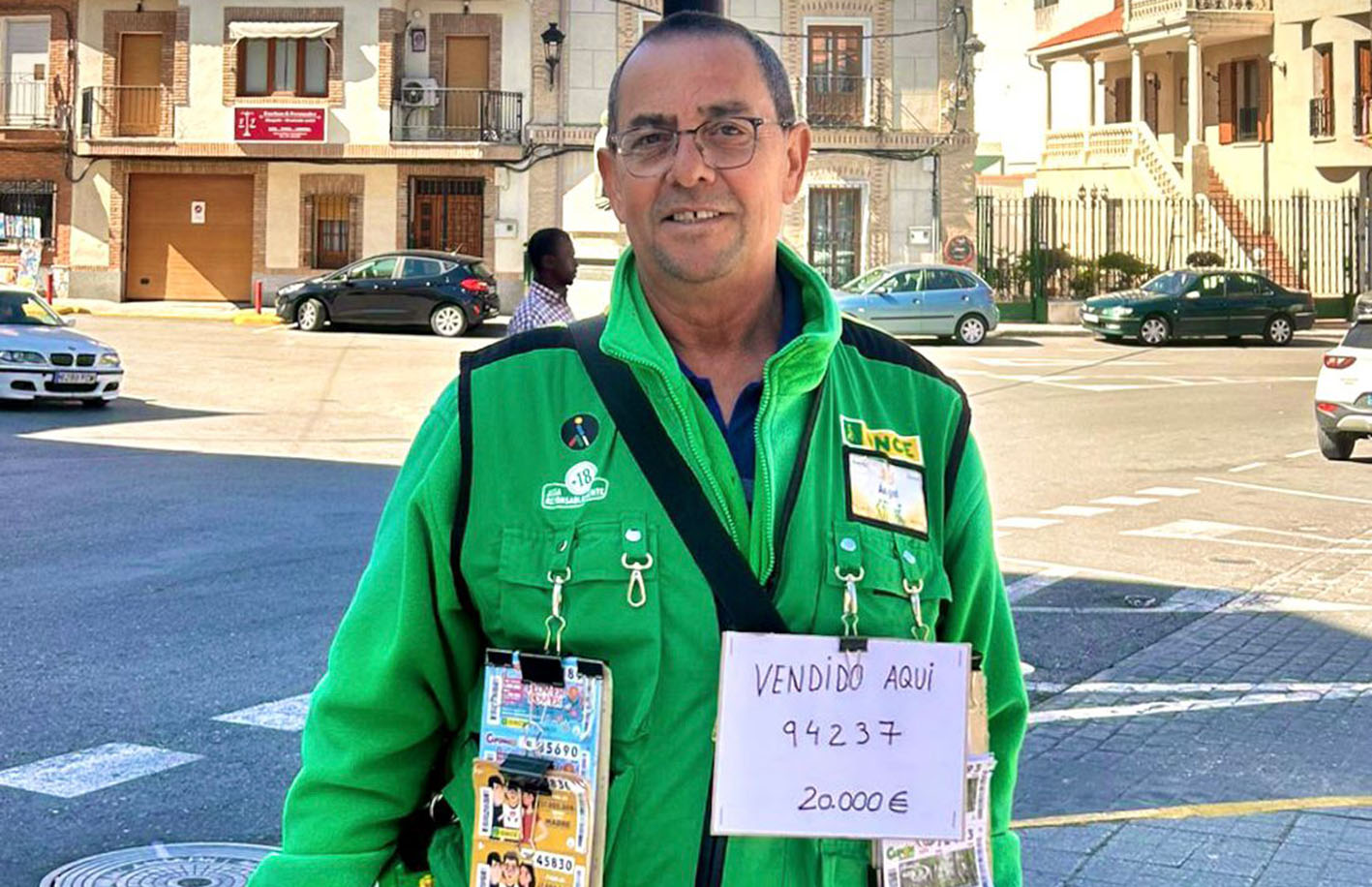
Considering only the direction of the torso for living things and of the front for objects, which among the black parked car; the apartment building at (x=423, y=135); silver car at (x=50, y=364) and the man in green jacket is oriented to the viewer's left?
the black parked car

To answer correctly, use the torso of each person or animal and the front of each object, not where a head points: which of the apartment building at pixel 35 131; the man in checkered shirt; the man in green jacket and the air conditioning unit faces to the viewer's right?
the man in checkered shirt

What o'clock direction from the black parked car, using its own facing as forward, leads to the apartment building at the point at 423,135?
The apartment building is roughly at 3 o'clock from the black parked car.

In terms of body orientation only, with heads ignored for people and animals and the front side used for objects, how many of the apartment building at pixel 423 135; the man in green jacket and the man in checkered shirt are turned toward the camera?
2

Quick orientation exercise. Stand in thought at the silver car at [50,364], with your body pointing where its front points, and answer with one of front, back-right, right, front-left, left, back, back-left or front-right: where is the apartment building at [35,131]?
back-left

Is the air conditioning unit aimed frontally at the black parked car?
yes

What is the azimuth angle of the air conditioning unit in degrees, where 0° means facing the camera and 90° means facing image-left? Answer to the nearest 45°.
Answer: approximately 0°

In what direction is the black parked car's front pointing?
to the viewer's left

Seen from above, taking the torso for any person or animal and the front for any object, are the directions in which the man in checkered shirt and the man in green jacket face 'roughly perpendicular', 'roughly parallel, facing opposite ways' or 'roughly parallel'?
roughly perpendicular

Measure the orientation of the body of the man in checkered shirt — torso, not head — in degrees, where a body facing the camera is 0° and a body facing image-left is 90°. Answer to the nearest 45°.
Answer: approximately 270°
